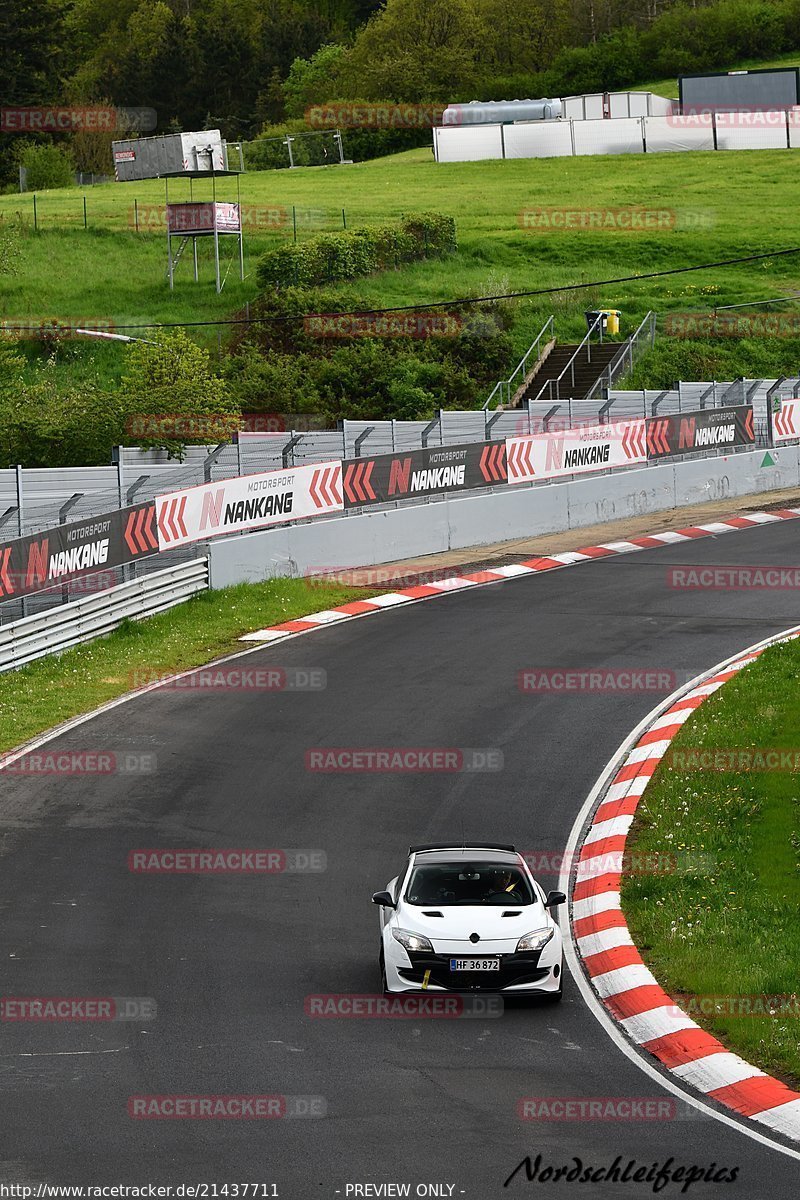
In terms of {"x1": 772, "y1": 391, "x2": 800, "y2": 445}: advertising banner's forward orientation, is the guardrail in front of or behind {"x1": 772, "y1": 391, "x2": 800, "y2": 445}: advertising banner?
in front

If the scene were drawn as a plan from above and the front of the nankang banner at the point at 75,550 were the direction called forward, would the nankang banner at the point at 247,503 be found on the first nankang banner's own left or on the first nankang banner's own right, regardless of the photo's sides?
on the first nankang banner's own left

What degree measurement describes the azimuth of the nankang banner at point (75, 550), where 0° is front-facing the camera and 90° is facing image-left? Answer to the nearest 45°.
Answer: approximately 315°

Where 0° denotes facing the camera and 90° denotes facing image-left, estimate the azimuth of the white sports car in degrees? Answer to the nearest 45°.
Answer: approximately 0°

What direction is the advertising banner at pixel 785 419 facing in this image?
toward the camera

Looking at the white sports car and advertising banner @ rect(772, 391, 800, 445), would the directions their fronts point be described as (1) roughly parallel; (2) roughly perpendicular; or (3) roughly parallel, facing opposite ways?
roughly parallel

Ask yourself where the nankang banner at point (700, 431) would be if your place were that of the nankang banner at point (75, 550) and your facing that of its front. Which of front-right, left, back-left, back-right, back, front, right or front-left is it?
left

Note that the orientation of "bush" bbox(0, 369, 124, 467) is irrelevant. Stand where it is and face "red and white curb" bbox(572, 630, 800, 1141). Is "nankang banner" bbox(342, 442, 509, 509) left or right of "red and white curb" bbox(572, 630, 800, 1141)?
left

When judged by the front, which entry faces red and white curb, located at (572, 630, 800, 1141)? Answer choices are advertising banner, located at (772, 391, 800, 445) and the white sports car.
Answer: the advertising banner

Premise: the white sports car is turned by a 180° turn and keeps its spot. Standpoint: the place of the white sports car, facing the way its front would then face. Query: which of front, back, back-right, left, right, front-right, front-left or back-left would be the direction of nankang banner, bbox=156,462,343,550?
front

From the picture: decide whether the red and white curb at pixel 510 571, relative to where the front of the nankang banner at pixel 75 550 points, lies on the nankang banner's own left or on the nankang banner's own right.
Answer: on the nankang banner's own left

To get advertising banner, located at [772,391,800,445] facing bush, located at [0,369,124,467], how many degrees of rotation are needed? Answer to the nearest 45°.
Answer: approximately 45° to its right

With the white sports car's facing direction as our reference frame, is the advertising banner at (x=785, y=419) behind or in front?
behind

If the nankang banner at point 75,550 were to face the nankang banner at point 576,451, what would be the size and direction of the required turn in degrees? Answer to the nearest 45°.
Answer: approximately 90° to its left

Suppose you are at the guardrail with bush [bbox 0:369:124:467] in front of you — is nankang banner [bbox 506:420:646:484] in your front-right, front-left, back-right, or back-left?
front-right
